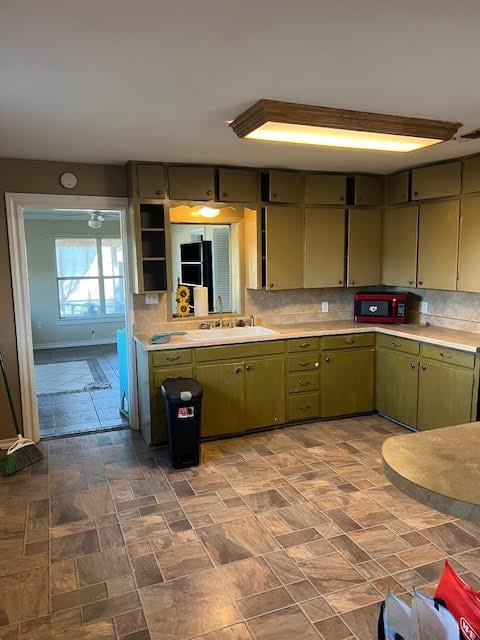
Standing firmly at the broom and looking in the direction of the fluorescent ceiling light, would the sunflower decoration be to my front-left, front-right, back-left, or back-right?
front-left

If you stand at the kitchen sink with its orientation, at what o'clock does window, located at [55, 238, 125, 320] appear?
The window is roughly at 5 o'clock from the kitchen sink.

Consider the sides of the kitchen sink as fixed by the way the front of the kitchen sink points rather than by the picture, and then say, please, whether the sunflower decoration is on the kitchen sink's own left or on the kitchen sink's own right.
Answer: on the kitchen sink's own right

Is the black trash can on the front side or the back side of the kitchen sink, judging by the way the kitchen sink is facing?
on the front side

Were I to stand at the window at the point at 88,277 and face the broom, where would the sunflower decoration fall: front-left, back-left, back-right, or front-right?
front-left

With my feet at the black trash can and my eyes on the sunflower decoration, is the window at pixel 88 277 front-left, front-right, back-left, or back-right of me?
front-left

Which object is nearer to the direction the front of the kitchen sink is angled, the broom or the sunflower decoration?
the broom

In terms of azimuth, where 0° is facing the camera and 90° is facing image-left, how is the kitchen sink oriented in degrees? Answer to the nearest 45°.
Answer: approximately 0°
